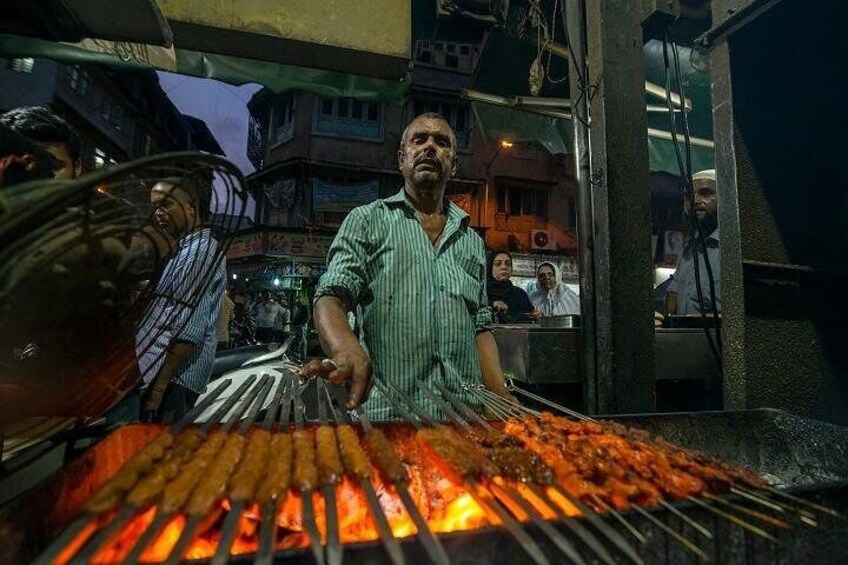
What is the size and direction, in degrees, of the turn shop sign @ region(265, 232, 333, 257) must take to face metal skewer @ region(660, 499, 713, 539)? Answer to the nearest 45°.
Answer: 0° — it already faces it

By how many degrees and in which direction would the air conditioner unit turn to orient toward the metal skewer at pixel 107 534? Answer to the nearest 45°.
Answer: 0° — it already faces it

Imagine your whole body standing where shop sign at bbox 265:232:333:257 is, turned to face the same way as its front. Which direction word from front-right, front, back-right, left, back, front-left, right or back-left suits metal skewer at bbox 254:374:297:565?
front

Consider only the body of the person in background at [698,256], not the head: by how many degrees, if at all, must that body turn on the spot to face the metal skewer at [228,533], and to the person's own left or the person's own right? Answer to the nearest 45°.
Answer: approximately 45° to the person's own left

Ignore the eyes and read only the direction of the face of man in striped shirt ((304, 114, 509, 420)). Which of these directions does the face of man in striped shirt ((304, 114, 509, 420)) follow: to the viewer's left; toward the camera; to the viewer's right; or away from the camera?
toward the camera

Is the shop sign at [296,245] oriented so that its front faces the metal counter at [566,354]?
yes

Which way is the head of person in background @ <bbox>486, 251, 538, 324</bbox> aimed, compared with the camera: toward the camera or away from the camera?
toward the camera

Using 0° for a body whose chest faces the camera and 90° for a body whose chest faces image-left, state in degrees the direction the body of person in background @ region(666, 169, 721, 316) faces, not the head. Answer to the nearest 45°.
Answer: approximately 45°

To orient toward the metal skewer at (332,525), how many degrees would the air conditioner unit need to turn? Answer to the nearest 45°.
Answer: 0° — it already faces it

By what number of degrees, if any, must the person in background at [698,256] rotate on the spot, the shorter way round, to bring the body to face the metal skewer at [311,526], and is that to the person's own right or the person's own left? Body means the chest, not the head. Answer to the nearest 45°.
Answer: approximately 45° to the person's own left

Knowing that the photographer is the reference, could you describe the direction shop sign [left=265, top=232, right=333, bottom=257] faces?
facing the viewer

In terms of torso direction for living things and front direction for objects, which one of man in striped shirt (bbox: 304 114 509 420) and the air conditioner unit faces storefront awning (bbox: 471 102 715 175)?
the air conditioner unit

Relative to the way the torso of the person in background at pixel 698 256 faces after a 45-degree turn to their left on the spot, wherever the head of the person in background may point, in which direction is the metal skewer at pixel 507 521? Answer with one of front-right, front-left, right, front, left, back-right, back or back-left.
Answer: front

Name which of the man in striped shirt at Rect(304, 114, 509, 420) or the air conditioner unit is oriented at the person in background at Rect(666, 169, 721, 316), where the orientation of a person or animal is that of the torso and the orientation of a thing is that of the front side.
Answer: the air conditioner unit
